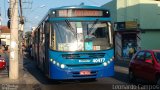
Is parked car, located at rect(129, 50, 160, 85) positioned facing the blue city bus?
no

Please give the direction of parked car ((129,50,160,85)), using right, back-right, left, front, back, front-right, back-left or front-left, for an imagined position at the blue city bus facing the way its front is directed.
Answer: left

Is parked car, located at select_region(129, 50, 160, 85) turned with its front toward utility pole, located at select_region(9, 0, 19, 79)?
no

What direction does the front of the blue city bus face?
toward the camera
